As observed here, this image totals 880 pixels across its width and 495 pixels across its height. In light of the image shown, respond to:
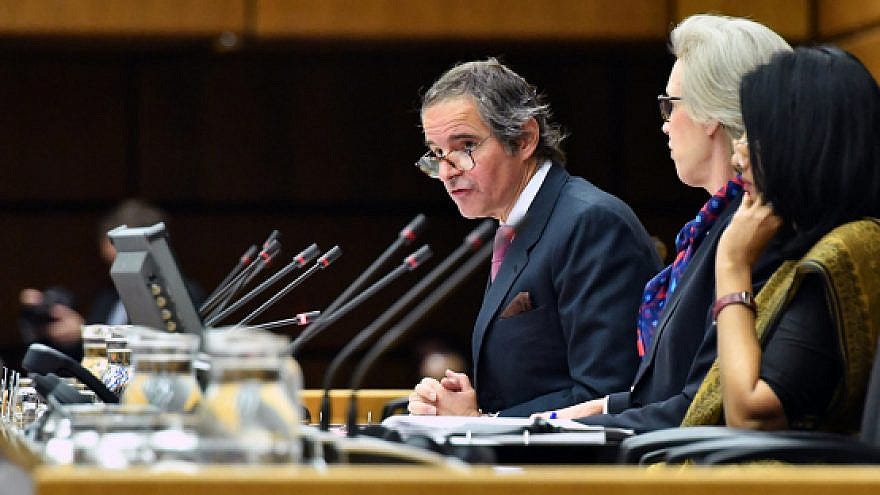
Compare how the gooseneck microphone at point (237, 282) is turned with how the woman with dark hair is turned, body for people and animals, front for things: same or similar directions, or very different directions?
very different directions

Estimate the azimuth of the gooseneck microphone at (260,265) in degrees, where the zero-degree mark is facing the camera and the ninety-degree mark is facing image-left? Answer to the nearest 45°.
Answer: approximately 270°

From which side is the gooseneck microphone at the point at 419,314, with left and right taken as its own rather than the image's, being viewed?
right

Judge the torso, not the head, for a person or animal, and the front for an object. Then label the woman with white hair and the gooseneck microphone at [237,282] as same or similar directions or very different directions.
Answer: very different directions

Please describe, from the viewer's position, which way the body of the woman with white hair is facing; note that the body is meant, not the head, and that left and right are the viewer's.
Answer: facing to the left of the viewer

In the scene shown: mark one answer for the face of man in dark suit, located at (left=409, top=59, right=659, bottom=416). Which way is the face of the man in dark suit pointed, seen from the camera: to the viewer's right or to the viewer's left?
to the viewer's left

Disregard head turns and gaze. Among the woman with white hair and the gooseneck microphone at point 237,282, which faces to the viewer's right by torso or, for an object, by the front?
the gooseneck microphone

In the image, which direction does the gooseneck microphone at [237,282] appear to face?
to the viewer's right

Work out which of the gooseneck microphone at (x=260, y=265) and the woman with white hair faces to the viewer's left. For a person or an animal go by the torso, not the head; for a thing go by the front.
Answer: the woman with white hair

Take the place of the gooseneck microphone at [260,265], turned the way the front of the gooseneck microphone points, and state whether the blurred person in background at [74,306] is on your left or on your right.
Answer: on your left

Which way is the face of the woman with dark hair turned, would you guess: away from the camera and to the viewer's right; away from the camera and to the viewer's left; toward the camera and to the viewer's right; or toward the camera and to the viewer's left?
away from the camera and to the viewer's left
